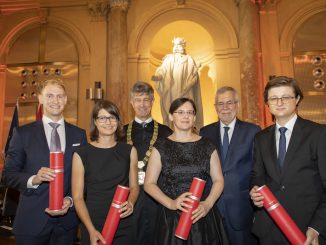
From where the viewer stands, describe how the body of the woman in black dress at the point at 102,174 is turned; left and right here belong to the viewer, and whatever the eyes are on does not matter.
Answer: facing the viewer

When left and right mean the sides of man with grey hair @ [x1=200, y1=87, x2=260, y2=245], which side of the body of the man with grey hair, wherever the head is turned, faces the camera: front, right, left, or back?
front

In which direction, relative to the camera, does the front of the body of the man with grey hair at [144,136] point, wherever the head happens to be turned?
toward the camera

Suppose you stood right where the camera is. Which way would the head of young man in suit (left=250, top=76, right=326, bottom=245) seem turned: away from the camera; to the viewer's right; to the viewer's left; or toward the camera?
toward the camera

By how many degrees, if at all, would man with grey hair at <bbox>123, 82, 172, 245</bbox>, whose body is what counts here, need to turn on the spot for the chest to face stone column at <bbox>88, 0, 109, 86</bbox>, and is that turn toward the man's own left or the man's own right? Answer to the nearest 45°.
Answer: approximately 180°

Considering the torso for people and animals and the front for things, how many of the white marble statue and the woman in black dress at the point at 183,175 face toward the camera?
2

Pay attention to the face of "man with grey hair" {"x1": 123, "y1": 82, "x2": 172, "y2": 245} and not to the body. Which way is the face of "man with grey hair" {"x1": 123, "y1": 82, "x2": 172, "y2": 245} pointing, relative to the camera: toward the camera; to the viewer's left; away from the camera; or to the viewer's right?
toward the camera

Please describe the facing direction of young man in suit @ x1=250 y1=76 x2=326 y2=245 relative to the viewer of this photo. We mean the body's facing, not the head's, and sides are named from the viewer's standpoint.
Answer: facing the viewer and to the left of the viewer

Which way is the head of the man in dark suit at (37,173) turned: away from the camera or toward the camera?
toward the camera

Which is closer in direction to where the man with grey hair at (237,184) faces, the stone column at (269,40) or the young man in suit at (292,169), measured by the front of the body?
the young man in suit

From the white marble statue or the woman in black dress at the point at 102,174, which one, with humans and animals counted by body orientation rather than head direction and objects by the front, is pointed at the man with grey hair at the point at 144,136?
the white marble statue

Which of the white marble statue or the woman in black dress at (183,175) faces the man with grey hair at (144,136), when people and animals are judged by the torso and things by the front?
the white marble statue

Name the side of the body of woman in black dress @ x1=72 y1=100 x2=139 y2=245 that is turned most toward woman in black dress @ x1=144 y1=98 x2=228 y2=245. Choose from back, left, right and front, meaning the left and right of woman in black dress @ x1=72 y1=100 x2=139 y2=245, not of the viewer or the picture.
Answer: left

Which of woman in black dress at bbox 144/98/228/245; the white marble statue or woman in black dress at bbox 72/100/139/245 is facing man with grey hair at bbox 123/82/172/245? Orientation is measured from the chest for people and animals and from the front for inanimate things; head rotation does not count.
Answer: the white marble statue
